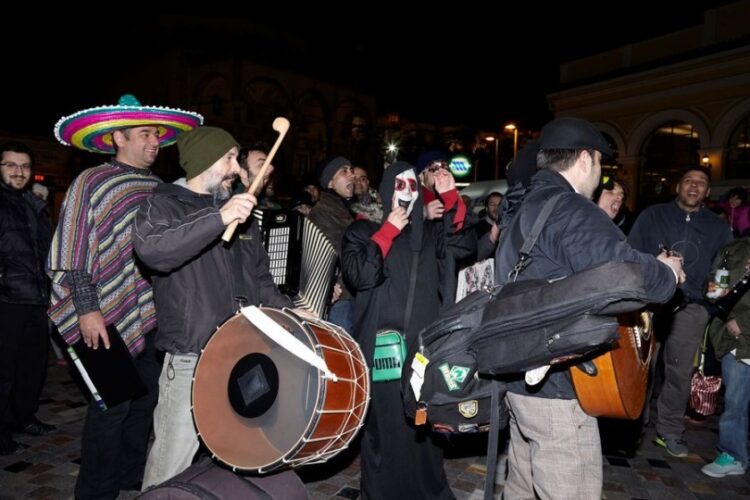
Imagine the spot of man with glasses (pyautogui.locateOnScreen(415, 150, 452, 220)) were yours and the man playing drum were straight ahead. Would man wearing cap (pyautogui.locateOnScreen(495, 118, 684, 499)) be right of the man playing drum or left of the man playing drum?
left

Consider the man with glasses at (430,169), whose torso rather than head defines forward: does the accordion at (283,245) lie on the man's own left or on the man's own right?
on the man's own right

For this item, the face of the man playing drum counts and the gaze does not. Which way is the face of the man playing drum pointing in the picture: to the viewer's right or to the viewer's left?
to the viewer's right

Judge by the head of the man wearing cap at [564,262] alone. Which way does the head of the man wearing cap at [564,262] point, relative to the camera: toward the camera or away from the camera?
away from the camera

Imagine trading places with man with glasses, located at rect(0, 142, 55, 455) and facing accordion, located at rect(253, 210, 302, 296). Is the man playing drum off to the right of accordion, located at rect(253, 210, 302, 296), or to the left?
right

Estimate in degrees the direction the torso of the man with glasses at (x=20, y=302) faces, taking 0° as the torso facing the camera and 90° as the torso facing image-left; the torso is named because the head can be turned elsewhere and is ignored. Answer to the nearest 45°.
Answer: approximately 315°

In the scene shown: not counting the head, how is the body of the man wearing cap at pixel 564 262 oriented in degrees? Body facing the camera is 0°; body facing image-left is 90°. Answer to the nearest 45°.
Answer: approximately 225°

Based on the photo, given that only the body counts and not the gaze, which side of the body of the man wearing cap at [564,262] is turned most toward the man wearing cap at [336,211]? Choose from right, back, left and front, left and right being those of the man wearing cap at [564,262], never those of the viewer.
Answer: left

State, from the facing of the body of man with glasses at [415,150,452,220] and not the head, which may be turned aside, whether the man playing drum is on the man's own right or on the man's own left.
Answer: on the man's own right
